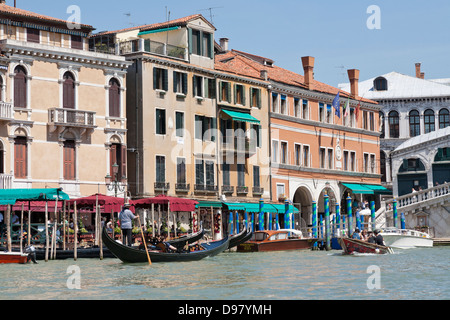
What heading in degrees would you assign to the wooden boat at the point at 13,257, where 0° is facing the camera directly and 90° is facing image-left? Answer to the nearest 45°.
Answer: approximately 90°

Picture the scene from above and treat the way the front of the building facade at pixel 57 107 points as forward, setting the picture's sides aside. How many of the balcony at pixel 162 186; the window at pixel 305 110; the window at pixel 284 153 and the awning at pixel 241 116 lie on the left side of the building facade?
4

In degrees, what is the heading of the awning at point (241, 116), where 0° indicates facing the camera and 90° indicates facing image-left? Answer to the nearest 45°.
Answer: approximately 315°

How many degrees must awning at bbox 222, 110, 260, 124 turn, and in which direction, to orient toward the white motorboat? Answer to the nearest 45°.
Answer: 0° — it already faces it

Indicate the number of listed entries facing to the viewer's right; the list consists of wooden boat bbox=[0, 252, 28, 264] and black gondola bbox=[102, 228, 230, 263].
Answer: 1

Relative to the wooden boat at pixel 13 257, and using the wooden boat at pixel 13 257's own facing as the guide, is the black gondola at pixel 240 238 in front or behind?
behind

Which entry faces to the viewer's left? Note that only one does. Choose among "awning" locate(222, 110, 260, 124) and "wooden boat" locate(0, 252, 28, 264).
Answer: the wooden boat

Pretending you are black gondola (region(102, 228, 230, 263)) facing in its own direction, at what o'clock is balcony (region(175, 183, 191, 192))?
The balcony is roughly at 9 o'clock from the black gondola.

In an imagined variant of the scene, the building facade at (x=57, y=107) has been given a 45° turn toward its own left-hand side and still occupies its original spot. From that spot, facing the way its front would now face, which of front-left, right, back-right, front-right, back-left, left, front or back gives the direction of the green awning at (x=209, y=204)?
front-left

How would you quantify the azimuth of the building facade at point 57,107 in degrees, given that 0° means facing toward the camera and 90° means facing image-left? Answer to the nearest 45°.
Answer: approximately 315°

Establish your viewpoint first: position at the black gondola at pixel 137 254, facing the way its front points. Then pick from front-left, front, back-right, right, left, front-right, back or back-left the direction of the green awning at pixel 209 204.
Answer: left

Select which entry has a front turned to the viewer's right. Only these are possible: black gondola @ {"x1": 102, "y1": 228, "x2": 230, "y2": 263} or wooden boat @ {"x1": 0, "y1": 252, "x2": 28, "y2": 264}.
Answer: the black gondola

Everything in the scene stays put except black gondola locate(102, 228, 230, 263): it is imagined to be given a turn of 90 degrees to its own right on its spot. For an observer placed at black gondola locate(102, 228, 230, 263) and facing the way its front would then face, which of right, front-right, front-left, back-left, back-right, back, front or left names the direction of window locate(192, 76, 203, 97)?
back

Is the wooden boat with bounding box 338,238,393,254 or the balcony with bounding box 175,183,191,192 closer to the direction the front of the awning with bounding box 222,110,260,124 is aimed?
the wooden boat

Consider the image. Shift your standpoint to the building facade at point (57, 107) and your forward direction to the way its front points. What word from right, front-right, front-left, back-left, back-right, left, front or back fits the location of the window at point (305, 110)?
left

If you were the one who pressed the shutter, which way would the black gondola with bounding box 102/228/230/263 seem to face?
facing to the right of the viewer
